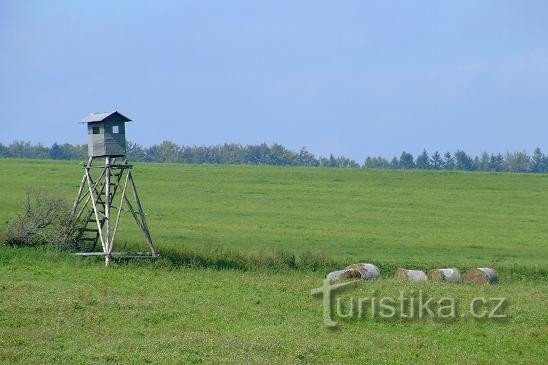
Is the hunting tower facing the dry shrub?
no

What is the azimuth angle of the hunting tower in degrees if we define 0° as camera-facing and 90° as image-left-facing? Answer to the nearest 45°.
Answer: approximately 315°

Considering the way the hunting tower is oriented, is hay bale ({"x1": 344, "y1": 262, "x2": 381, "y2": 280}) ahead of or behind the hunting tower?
ahead
